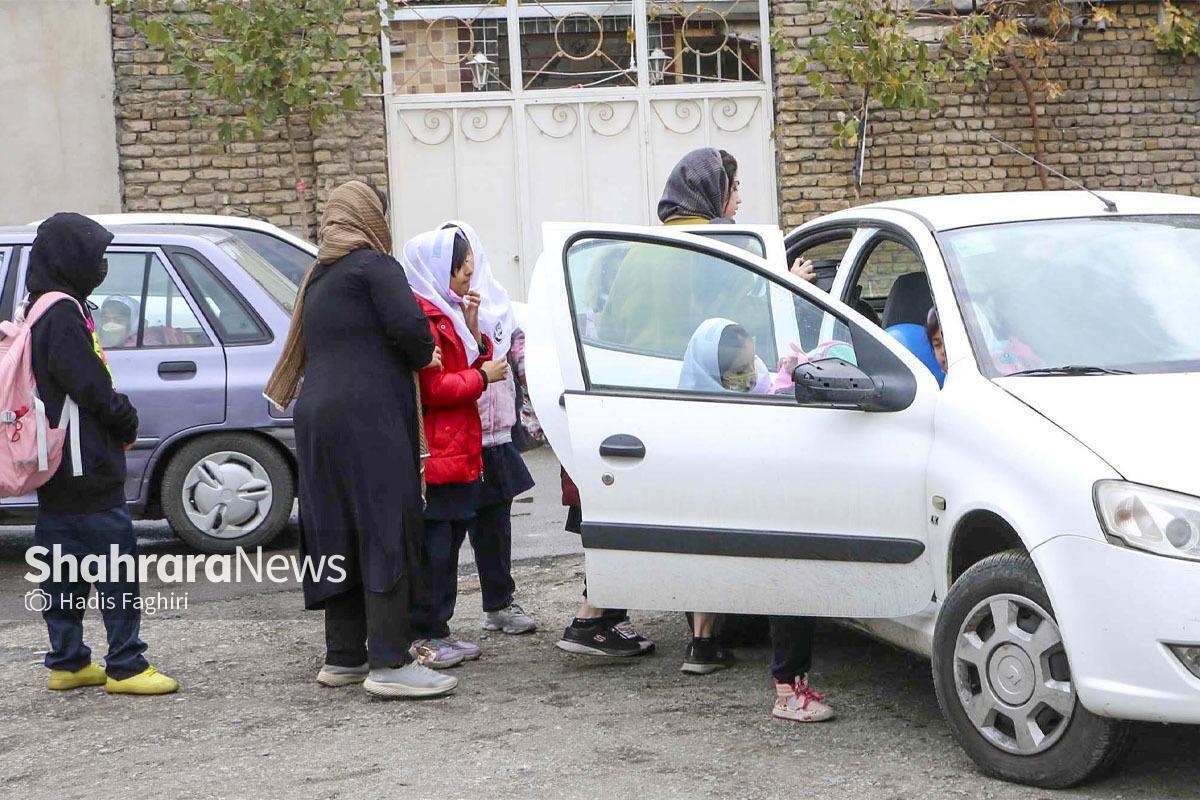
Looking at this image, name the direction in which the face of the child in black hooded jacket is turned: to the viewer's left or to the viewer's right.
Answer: to the viewer's right

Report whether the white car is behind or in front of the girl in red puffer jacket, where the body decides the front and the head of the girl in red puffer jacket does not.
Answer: in front

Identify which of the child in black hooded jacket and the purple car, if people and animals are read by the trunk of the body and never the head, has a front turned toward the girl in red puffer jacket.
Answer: the child in black hooded jacket

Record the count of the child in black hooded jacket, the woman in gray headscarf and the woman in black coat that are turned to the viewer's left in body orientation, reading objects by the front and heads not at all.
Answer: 0

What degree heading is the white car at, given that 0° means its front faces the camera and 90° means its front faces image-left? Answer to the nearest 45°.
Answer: approximately 315°

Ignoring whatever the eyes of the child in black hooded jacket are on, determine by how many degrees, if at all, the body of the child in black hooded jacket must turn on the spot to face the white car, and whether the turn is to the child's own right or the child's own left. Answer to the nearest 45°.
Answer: approximately 45° to the child's own right

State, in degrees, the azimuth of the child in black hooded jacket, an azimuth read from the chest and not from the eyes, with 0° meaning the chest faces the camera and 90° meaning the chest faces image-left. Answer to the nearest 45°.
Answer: approximately 270°

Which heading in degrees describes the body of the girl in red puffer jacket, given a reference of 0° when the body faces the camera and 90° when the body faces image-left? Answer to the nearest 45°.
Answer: approximately 270°

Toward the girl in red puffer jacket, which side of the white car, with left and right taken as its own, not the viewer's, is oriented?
back
